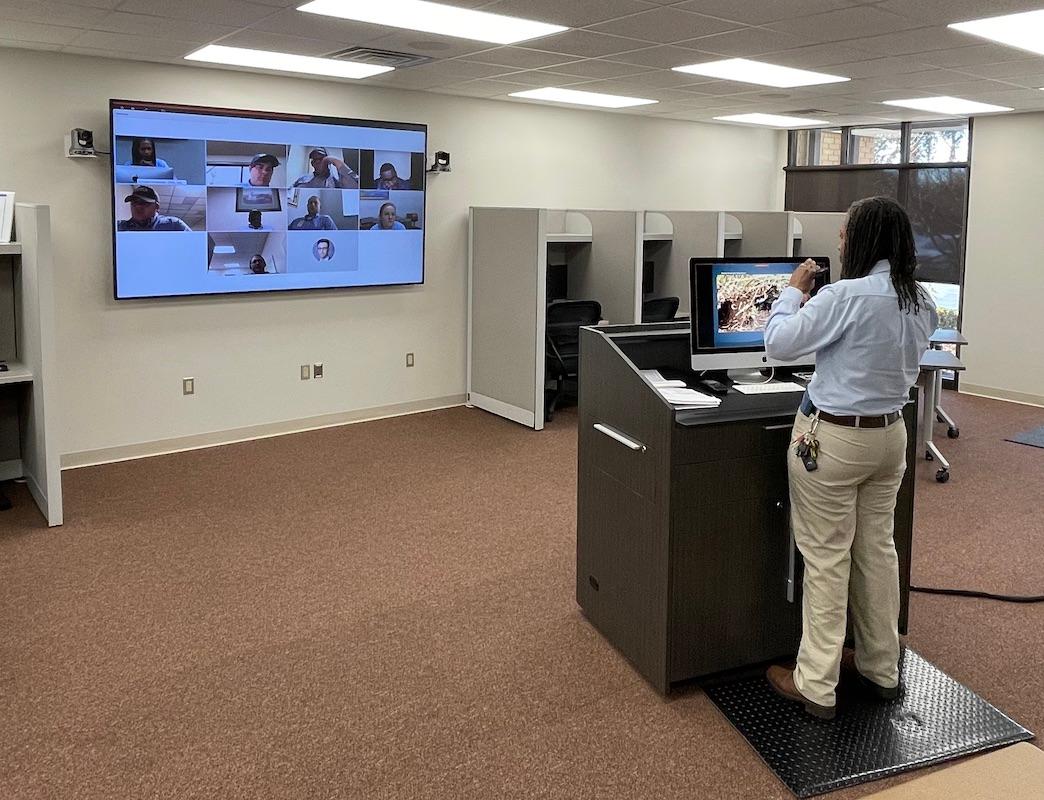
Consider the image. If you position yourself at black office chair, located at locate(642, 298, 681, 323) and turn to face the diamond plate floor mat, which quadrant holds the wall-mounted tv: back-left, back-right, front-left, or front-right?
front-right

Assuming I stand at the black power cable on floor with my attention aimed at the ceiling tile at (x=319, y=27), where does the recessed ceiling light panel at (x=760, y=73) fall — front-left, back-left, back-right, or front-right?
front-right

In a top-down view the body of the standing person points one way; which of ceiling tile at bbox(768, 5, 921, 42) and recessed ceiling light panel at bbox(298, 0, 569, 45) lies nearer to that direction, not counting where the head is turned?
the recessed ceiling light panel

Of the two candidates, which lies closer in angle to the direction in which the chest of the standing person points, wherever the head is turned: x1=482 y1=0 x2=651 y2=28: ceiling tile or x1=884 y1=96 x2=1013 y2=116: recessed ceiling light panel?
the ceiling tile

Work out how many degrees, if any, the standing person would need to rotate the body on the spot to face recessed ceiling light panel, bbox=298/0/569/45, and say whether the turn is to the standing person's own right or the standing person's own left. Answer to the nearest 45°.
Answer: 0° — they already face it

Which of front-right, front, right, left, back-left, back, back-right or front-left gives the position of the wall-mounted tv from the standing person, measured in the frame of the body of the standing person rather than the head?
front

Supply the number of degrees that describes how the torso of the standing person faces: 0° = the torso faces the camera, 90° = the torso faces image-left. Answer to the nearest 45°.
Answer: approximately 135°

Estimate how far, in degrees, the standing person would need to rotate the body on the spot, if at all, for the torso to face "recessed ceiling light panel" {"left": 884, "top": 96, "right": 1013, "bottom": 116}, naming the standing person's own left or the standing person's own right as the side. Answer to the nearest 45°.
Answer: approximately 45° to the standing person's own right

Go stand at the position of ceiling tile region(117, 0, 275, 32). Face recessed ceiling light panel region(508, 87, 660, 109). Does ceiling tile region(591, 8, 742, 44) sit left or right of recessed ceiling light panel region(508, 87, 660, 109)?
right

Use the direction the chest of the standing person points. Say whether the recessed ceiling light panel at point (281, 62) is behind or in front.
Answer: in front

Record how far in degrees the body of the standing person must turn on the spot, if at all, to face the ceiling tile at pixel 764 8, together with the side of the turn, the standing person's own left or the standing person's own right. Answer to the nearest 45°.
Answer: approximately 45° to the standing person's own right

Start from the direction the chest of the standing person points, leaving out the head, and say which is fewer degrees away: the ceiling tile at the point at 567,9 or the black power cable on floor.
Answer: the ceiling tile
